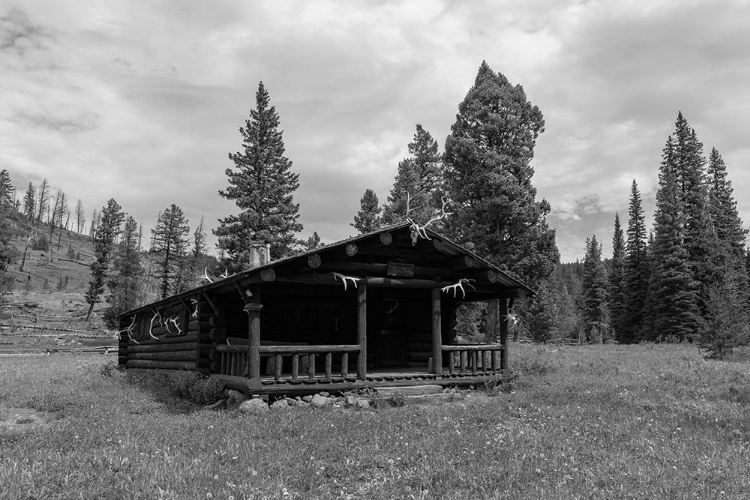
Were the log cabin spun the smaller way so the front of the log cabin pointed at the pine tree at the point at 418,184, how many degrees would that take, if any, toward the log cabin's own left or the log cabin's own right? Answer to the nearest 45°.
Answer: approximately 135° to the log cabin's own left

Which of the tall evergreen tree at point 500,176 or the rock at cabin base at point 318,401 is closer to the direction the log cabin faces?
the rock at cabin base

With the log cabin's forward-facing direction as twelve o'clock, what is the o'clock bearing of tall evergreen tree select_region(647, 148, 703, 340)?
The tall evergreen tree is roughly at 9 o'clock from the log cabin.

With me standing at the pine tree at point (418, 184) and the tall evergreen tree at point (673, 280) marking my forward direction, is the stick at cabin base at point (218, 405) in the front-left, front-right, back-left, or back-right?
back-right

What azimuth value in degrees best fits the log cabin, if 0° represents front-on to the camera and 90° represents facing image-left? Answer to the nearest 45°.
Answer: approximately 315°

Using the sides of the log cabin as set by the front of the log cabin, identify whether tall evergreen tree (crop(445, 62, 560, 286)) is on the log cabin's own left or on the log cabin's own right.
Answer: on the log cabin's own left

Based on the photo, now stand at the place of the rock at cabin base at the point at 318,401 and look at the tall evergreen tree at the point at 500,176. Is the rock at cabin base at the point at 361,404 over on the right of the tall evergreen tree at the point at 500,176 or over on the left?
right

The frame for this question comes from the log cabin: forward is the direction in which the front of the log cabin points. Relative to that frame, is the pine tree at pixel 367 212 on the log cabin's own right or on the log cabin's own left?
on the log cabin's own left
